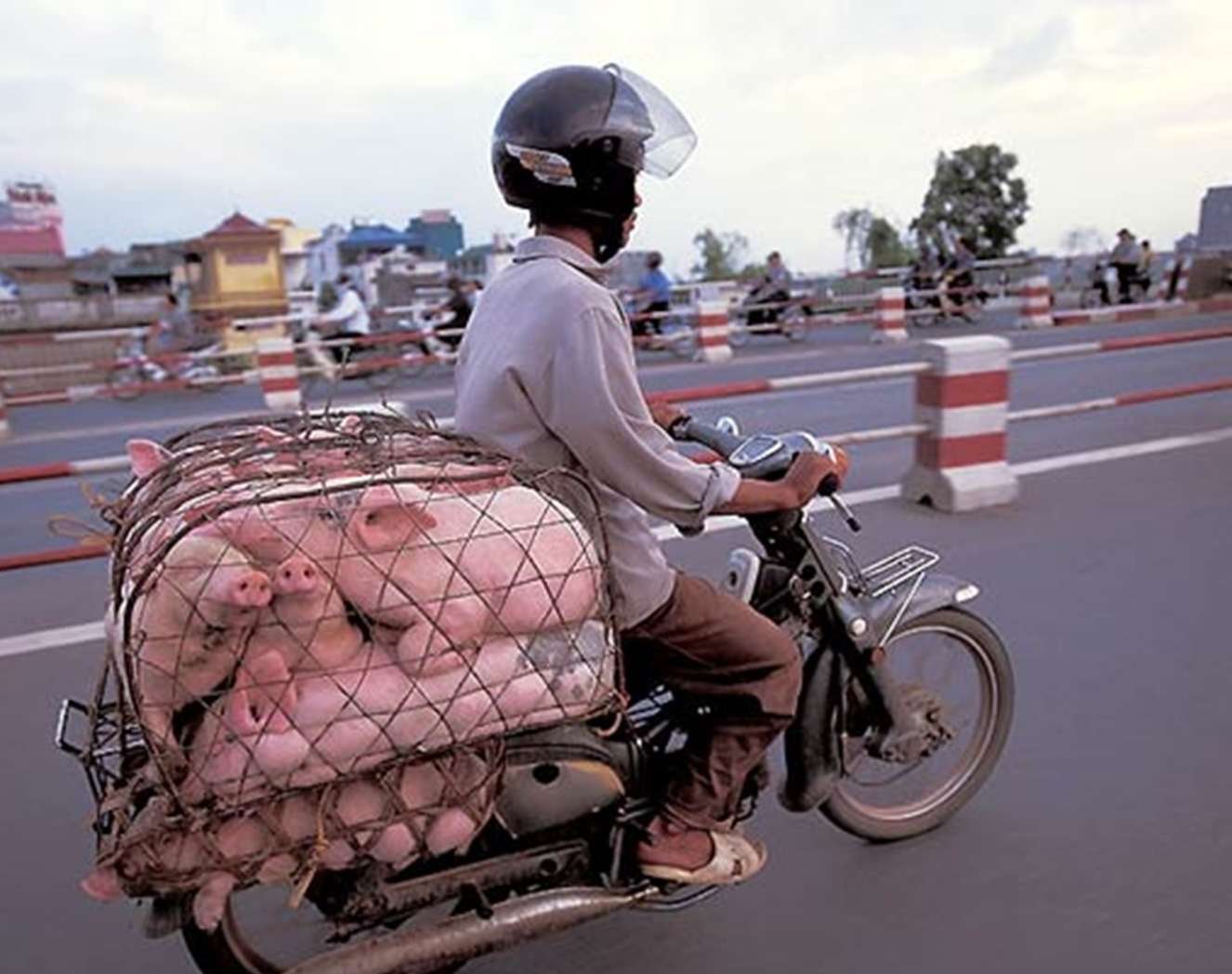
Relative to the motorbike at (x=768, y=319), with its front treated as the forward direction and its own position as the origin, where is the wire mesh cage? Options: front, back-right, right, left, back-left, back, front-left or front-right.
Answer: left

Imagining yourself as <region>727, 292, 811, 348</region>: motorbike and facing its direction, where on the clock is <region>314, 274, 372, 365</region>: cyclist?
The cyclist is roughly at 11 o'clock from the motorbike.

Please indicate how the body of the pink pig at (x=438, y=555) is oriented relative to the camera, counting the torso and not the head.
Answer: to the viewer's left

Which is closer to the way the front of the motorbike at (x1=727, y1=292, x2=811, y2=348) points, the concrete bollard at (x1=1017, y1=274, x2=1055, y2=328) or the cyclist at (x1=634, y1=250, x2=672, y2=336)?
the cyclist

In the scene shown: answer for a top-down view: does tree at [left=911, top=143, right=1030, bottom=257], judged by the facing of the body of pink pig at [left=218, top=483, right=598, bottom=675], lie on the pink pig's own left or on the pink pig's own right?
on the pink pig's own right

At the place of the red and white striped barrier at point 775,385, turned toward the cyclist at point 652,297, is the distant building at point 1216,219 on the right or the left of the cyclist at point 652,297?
right

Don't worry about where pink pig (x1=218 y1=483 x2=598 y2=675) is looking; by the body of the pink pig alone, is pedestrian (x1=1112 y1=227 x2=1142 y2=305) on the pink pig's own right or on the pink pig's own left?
on the pink pig's own right

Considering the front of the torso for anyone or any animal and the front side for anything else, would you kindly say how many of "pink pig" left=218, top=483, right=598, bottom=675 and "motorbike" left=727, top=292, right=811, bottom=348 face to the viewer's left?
2

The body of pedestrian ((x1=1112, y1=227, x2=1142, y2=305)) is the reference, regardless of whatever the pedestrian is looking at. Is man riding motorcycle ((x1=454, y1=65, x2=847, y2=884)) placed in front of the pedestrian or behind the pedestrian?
in front

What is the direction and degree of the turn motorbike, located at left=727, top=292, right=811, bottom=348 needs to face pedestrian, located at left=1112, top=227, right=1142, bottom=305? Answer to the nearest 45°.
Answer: approximately 135° to its right

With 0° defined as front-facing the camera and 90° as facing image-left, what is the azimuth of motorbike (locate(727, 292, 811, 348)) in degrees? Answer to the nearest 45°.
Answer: approximately 90°

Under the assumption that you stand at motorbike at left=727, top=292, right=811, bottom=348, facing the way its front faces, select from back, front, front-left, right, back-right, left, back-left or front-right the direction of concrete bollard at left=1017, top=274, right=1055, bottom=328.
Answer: back
